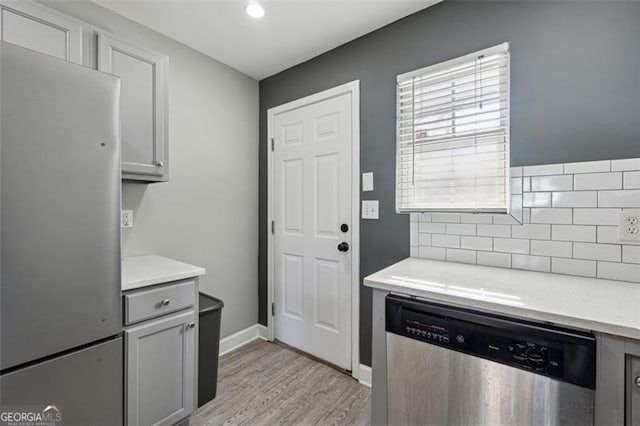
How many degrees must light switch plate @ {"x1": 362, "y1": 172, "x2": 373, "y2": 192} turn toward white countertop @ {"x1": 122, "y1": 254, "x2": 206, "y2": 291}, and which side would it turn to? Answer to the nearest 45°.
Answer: approximately 45° to its right

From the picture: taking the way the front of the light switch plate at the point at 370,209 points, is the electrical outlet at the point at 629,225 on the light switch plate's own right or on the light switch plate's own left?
on the light switch plate's own left

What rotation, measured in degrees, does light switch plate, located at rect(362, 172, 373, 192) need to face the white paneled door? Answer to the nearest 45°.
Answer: approximately 135° to its right

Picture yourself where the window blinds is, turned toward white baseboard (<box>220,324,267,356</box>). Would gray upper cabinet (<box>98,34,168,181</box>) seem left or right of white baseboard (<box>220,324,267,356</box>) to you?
left

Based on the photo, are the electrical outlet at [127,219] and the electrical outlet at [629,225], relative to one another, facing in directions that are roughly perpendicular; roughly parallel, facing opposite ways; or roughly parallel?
roughly perpendicular

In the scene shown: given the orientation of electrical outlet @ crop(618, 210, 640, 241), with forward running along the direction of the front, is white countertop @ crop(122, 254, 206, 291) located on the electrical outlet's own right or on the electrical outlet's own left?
on the electrical outlet's own right

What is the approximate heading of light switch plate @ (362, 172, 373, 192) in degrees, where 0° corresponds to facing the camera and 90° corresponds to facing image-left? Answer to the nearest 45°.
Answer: approximately 0°

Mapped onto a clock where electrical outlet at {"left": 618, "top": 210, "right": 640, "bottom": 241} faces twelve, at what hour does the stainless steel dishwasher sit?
The stainless steel dishwasher is roughly at 1 o'clock from the electrical outlet.

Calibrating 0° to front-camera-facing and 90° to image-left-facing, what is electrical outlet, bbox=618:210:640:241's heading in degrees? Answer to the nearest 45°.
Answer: approximately 0°

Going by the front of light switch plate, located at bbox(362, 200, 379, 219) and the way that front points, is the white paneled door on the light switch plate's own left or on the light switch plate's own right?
on the light switch plate's own right

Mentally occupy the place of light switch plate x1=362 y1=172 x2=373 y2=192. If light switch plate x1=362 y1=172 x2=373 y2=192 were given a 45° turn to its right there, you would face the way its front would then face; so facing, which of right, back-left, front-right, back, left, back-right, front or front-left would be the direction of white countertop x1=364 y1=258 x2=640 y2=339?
left

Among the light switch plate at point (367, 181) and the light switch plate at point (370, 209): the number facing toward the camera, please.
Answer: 2
